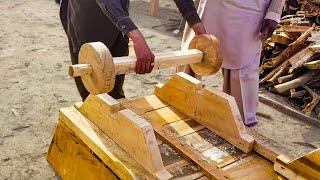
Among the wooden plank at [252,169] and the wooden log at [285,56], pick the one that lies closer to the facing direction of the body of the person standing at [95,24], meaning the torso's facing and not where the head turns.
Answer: the wooden plank

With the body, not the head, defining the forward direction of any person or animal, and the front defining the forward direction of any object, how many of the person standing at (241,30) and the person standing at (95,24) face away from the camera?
0

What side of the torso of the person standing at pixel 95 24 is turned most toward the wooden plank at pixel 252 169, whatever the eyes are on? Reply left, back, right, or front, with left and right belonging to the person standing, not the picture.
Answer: front

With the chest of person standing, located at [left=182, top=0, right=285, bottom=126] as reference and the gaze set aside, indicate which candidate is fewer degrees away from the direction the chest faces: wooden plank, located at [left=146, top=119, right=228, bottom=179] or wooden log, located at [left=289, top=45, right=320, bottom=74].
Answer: the wooden plank

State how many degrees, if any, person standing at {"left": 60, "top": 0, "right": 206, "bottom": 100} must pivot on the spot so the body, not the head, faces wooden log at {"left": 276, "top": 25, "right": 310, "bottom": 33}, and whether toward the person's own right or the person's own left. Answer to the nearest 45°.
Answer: approximately 90° to the person's own left

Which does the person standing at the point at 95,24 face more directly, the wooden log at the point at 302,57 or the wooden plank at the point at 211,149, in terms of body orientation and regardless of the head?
the wooden plank

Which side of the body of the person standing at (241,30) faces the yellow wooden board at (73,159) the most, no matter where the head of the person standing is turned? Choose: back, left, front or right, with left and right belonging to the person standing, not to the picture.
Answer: front

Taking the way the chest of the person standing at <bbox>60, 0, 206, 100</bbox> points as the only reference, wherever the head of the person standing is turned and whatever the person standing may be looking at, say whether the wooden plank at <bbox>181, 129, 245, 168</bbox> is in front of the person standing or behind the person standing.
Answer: in front

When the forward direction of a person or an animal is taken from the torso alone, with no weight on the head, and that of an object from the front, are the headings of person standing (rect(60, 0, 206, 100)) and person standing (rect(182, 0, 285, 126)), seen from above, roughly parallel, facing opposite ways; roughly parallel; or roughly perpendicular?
roughly perpendicular
